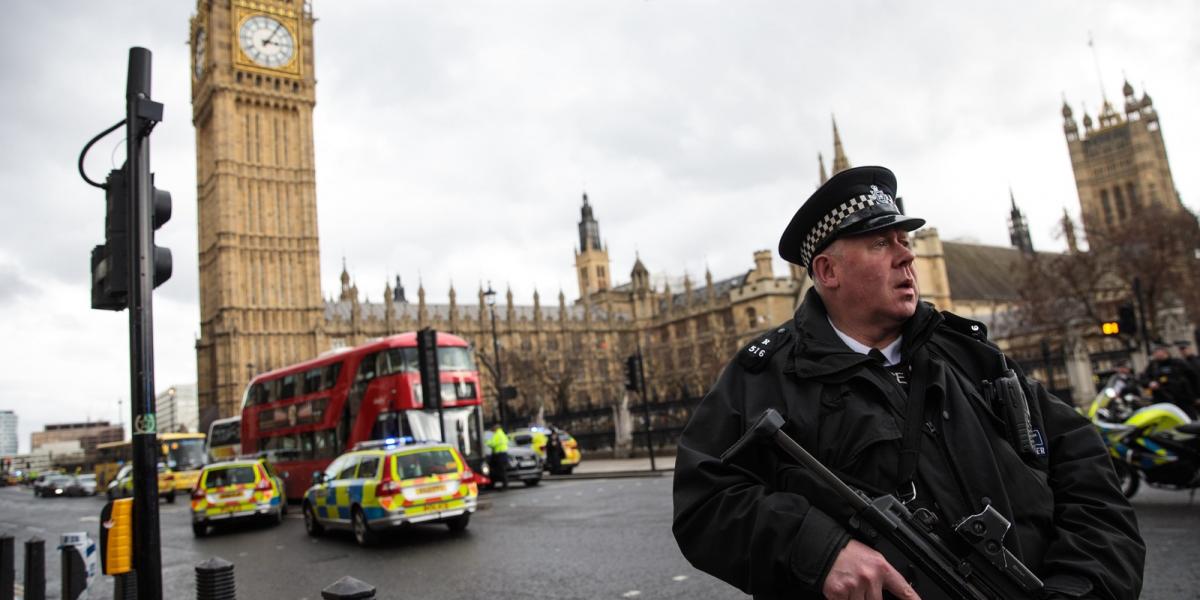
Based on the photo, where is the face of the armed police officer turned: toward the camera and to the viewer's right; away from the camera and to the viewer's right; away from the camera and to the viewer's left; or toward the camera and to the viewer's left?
toward the camera and to the viewer's right

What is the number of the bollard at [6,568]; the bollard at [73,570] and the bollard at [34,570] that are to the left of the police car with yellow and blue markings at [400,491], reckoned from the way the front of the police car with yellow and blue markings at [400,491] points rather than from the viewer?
3

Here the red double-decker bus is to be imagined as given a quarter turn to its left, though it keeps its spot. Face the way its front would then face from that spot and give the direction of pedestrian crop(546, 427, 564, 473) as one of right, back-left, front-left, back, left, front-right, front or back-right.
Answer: front

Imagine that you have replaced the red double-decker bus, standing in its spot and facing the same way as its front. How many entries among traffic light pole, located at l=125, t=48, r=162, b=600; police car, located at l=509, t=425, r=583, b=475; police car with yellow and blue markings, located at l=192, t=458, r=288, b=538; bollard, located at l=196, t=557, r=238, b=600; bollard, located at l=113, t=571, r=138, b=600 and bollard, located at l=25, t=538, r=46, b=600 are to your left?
1

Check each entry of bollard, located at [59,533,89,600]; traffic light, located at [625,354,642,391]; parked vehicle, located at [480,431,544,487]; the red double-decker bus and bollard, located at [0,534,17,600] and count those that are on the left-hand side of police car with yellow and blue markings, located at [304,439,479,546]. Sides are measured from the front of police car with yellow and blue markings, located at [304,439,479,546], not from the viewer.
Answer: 2

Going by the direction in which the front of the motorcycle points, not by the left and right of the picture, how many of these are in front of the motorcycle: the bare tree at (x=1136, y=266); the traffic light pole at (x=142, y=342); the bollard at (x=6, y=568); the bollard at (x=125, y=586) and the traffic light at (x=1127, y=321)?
3

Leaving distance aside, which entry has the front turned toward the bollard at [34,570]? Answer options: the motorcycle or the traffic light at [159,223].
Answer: the motorcycle

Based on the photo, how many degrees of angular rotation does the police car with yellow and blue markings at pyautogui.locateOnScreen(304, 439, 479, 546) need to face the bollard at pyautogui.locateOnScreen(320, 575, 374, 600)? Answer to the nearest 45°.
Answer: approximately 135° to its left

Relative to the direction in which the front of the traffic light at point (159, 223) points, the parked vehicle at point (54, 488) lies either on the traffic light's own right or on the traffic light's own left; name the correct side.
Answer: on the traffic light's own left

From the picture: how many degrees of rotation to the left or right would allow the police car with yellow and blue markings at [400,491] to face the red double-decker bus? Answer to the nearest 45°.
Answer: approximately 45° to its right

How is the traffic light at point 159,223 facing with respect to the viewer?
to the viewer's right
